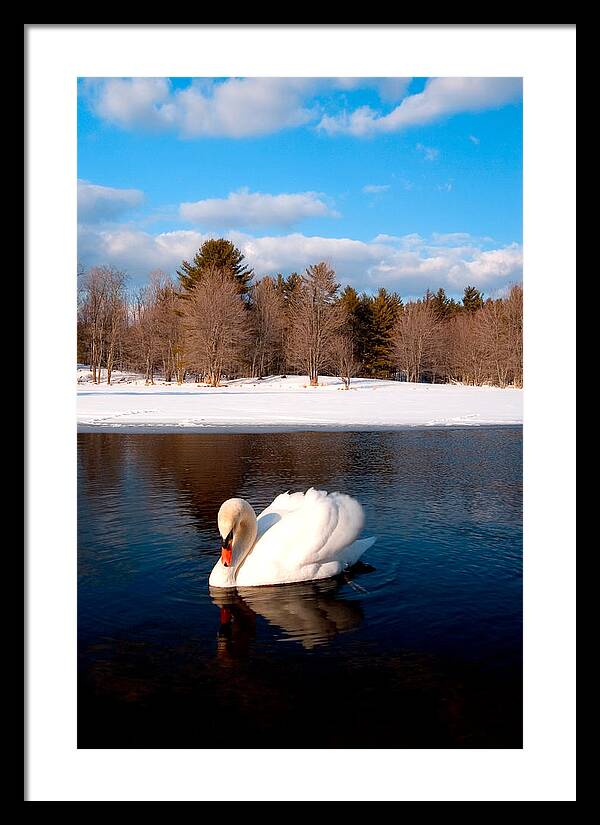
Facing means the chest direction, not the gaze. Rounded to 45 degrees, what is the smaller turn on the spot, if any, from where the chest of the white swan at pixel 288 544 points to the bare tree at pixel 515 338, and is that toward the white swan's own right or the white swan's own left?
approximately 135° to the white swan's own right

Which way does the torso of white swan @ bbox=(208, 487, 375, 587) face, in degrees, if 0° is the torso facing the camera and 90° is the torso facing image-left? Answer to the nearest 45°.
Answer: approximately 45°

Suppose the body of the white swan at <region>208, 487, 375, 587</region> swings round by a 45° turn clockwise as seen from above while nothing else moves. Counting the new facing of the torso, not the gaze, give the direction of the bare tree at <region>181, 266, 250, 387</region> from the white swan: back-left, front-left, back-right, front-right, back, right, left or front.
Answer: right
